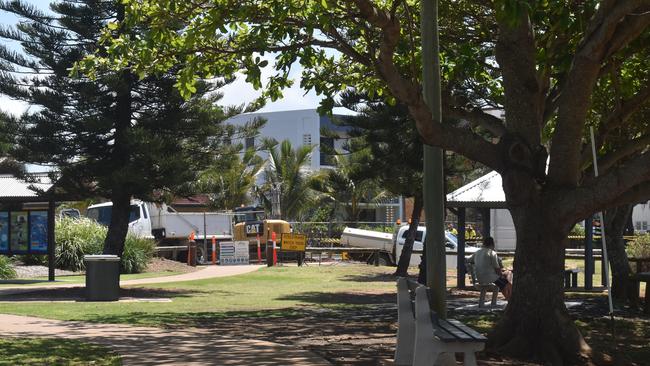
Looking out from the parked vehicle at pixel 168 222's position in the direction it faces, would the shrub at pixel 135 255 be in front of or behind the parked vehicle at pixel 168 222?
in front

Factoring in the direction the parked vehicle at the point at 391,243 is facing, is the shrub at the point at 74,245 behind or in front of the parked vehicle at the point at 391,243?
behind

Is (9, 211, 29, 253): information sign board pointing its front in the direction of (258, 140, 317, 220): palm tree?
no

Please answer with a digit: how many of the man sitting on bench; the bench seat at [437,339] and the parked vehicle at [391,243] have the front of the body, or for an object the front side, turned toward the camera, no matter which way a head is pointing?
0

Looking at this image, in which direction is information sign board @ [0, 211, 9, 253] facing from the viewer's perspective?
toward the camera

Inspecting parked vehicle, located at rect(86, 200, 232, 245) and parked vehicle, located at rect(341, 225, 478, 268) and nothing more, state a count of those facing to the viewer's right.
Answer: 1

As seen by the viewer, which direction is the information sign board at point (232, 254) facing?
toward the camera

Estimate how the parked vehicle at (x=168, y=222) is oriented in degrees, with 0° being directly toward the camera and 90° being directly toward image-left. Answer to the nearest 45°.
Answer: approximately 45°

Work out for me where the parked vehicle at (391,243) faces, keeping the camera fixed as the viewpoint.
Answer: facing to the right of the viewer

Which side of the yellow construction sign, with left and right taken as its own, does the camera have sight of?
front

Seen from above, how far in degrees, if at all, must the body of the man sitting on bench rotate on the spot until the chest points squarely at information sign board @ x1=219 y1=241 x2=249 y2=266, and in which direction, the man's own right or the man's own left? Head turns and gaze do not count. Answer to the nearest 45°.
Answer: approximately 90° to the man's own left

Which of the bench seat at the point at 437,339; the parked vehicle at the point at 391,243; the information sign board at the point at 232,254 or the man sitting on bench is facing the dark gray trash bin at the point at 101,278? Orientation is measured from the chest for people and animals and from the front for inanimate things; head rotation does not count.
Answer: the information sign board

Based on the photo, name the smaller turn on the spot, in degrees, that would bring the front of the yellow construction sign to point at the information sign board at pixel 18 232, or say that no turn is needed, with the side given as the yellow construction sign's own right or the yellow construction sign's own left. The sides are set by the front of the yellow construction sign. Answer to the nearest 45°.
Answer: approximately 45° to the yellow construction sign's own right

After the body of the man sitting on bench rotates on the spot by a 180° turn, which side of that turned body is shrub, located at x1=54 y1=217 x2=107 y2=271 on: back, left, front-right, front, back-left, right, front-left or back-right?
right

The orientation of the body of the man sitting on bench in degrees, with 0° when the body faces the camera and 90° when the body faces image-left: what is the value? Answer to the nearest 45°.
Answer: approximately 225°

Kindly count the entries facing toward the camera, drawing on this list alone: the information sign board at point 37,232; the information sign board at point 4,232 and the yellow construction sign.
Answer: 3

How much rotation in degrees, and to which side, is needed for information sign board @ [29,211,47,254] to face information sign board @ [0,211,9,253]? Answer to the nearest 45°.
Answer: approximately 135° to its right

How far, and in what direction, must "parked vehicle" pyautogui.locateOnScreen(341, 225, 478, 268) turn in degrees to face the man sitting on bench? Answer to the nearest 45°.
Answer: approximately 90° to its right

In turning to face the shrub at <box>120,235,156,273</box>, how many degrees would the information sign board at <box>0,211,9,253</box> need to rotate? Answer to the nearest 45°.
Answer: approximately 135° to its left
